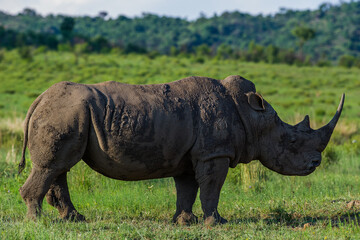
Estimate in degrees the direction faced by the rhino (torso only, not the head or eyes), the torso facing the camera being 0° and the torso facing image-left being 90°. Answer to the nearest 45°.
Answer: approximately 270°
